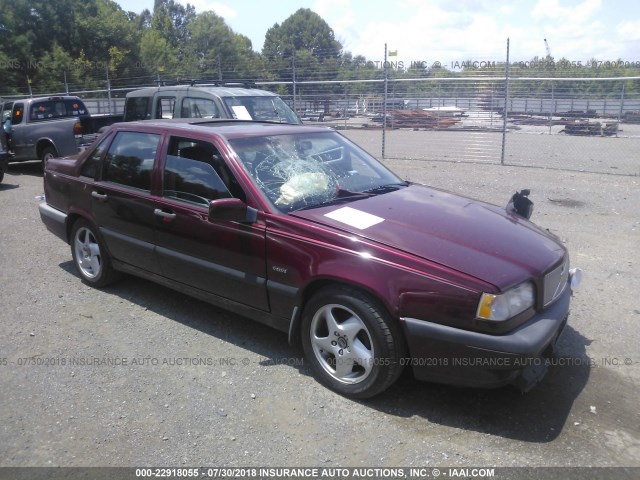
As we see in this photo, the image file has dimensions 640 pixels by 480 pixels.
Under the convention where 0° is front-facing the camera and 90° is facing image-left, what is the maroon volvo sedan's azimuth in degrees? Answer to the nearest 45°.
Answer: approximately 315°

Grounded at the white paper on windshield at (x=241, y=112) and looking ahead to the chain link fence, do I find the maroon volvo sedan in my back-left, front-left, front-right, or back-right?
back-right

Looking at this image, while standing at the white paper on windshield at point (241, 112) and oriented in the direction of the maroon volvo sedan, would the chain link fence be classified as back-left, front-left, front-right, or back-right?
back-left

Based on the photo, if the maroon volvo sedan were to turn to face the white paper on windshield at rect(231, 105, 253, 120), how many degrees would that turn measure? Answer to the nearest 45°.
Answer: approximately 135° to its left

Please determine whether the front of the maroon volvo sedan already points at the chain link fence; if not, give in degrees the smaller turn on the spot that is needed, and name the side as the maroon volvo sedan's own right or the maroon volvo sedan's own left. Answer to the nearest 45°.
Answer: approximately 135° to the maroon volvo sedan's own left
